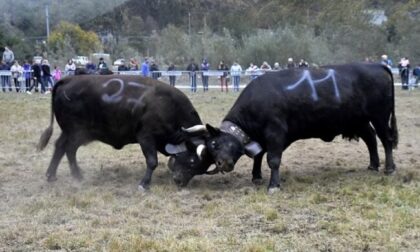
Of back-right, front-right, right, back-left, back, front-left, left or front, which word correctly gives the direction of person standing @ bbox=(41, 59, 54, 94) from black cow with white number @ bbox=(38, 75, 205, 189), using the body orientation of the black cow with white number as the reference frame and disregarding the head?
left

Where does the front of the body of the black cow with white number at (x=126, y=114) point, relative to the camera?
to the viewer's right

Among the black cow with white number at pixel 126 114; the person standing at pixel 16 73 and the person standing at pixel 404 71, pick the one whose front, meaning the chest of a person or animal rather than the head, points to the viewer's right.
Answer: the black cow with white number

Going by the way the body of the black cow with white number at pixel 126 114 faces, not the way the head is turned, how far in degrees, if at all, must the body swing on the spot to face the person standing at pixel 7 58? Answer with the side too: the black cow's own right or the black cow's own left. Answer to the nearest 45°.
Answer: approximately 90° to the black cow's own left

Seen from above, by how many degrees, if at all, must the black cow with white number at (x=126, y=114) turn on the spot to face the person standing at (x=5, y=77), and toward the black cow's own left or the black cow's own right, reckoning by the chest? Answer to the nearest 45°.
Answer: approximately 90° to the black cow's own left

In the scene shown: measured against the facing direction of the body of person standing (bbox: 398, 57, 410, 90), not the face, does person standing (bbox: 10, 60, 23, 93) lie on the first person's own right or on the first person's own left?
on the first person's own right

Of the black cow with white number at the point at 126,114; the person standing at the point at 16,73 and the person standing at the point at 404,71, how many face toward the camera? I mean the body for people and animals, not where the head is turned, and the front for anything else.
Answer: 2

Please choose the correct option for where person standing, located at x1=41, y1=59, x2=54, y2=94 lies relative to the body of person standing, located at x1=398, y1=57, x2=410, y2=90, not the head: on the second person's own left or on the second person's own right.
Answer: on the second person's own right

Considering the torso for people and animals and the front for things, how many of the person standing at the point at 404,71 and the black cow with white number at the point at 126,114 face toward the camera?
1

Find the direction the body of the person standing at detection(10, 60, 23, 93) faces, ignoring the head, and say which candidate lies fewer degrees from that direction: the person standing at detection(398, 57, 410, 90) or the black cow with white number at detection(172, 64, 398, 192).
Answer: the black cow with white number

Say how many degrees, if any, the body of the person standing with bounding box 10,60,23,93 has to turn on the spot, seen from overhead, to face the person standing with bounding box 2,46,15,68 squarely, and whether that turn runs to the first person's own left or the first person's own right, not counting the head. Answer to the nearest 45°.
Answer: approximately 180°

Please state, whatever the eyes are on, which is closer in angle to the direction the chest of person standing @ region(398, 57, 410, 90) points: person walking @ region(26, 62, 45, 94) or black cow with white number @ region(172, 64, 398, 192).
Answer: the black cow with white number

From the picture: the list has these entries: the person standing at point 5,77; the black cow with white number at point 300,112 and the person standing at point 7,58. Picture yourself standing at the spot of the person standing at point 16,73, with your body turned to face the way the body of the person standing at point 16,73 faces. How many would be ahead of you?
1

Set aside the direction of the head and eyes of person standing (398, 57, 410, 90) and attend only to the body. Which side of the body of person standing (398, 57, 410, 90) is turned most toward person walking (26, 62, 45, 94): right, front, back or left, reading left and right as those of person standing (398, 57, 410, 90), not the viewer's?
right

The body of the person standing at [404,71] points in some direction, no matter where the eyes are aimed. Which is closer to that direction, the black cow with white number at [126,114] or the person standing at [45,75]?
the black cow with white number

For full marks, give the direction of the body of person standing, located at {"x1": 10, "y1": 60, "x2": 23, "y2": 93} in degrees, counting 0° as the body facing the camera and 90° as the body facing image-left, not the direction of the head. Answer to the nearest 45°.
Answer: approximately 0°
